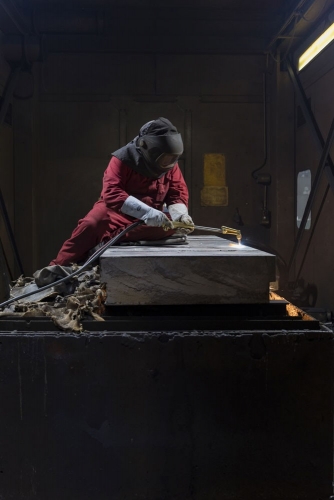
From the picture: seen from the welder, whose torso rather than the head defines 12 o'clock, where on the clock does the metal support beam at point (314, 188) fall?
The metal support beam is roughly at 9 o'clock from the welder.

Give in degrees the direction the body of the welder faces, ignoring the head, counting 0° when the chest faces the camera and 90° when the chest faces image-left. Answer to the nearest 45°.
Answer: approximately 315°

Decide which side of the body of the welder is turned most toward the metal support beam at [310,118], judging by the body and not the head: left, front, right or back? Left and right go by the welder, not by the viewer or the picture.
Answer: left
